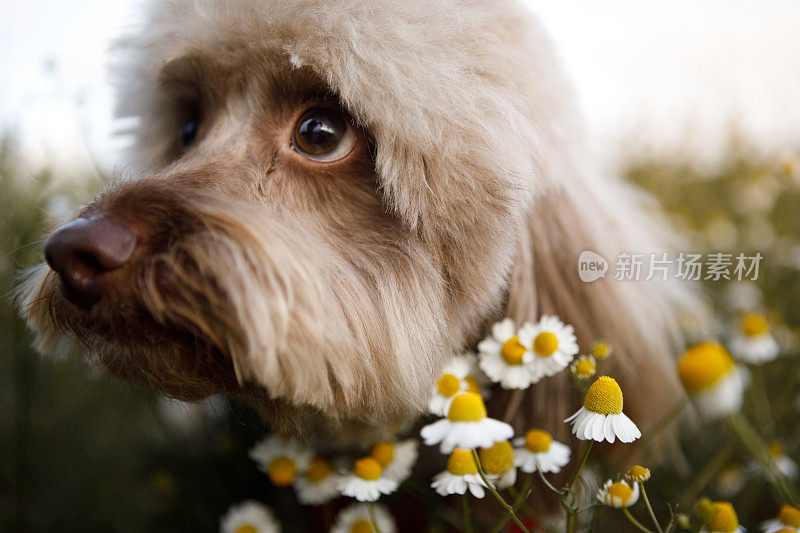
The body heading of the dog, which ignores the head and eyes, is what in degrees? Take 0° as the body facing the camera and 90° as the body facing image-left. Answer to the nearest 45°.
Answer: approximately 45°

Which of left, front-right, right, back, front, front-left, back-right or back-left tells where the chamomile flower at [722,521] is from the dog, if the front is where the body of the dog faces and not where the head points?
left

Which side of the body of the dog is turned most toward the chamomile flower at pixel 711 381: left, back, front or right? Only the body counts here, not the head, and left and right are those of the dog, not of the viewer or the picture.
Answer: left

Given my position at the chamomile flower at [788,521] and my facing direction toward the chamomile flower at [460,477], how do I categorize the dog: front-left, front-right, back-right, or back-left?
front-right
